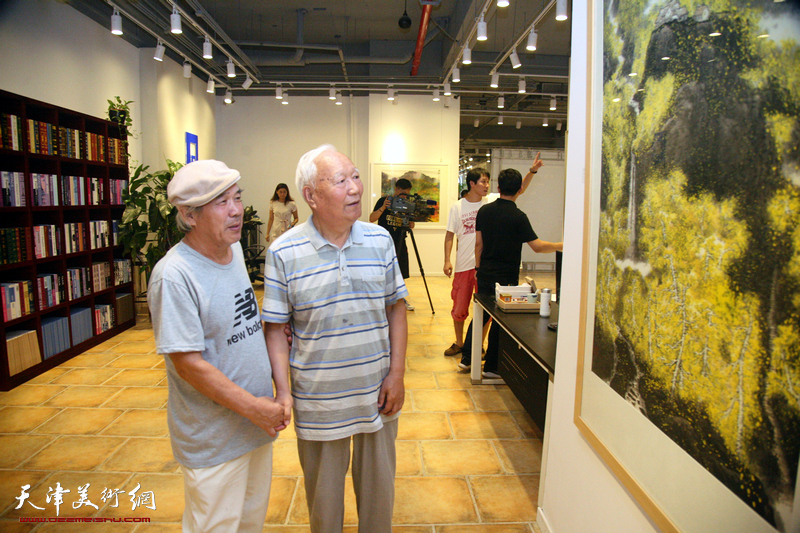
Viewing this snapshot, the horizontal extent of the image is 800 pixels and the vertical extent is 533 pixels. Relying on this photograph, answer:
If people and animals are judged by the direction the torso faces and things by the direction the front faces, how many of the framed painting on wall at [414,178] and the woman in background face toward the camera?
2

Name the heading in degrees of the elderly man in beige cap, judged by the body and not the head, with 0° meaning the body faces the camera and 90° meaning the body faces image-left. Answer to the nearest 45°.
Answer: approximately 315°

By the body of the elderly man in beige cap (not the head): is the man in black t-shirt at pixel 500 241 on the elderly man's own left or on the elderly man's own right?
on the elderly man's own left

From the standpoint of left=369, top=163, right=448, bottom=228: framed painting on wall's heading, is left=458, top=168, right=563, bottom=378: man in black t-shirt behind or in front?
in front

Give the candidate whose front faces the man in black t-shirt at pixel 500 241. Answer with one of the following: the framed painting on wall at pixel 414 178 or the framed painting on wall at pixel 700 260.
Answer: the framed painting on wall at pixel 414 178

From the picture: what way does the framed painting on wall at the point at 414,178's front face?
toward the camera

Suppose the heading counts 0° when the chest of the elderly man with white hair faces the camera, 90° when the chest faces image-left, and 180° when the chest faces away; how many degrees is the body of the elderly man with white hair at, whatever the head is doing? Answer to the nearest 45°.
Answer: approximately 315°

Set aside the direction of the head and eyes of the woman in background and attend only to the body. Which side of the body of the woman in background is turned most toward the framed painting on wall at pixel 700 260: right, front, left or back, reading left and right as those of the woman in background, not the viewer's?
front

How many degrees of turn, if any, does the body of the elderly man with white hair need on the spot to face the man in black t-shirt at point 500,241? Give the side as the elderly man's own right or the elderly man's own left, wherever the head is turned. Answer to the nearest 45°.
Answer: approximately 90° to the elderly man's own left

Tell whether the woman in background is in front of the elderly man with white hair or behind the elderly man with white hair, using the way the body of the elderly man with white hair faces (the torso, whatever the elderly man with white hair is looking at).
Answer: behind

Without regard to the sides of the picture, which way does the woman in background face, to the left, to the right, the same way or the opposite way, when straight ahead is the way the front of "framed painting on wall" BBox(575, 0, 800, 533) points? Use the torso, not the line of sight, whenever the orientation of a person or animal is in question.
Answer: to the left

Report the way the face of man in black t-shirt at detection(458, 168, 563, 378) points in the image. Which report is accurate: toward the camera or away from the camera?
away from the camera

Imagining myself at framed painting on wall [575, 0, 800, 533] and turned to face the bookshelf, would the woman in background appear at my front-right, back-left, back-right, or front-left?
front-right

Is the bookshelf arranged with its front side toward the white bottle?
yes

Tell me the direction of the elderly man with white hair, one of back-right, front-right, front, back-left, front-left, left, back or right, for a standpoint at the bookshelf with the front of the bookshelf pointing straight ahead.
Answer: front-right

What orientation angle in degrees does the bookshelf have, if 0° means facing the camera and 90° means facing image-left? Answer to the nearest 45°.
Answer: approximately 315°
